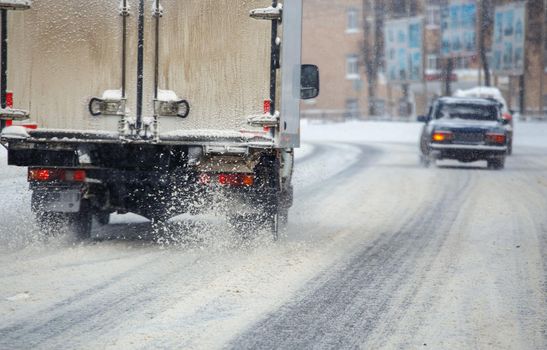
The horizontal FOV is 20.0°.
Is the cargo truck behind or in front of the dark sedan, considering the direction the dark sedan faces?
behind

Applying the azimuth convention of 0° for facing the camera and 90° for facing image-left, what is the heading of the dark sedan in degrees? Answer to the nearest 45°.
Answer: approximately 180°

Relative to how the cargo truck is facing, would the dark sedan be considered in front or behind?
in front

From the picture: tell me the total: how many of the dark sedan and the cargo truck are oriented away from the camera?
2

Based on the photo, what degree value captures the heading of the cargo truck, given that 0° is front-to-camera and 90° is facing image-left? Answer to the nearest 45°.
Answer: approximately 180°
